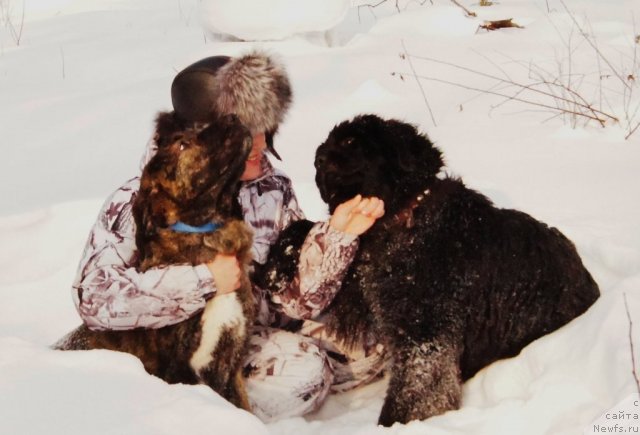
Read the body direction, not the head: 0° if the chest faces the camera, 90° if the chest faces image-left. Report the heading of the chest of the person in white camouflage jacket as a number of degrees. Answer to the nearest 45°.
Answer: approximately 0°

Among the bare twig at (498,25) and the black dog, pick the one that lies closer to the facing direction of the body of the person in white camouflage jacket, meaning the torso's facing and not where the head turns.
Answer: the black dog

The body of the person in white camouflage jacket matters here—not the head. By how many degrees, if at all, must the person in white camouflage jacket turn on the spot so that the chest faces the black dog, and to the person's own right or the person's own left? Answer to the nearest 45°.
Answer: approximately 45° to the person's own left

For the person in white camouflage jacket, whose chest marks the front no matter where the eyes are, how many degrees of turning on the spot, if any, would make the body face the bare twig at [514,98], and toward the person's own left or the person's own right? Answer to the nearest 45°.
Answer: approximately 135° to the person's own left

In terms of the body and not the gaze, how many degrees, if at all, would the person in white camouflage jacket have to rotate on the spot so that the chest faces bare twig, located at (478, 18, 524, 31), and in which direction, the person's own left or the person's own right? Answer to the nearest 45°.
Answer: approximately 135° to the person's own left
